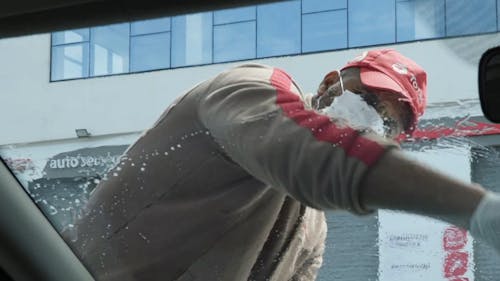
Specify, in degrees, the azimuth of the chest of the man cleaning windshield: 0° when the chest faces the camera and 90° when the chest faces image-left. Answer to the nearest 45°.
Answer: approximately 315°

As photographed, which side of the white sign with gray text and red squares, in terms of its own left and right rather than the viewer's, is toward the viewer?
front

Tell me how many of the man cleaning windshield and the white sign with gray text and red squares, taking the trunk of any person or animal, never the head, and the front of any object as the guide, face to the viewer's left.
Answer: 0

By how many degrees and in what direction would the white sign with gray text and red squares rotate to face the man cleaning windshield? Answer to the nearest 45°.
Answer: approximately 45° to its right
